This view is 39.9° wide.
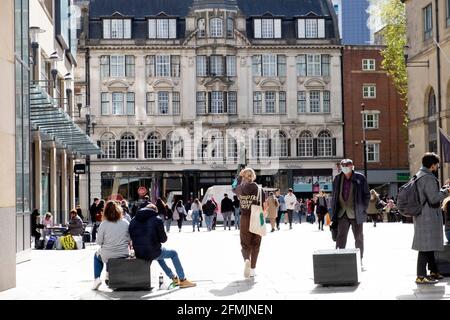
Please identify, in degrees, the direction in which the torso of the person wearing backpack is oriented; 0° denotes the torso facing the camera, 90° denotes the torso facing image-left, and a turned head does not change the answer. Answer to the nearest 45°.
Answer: approximately 270°

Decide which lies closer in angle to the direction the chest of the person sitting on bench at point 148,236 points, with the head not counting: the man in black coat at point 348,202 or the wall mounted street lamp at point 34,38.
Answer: the man in black coat

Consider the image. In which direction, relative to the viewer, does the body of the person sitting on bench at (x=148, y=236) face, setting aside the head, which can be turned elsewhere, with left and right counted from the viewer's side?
facing away from the viewer and to the right of the viewer

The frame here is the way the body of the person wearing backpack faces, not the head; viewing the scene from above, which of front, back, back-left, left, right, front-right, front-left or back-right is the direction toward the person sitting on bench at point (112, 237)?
back

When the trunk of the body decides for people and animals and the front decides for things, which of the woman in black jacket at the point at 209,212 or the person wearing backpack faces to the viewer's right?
the person wearing backpack

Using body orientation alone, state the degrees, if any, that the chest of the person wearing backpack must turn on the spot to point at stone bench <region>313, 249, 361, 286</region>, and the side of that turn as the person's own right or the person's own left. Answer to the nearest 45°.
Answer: approximately 180°

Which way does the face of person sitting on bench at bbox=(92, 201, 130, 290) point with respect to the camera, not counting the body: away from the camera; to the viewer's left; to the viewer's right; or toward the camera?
away from the camera
